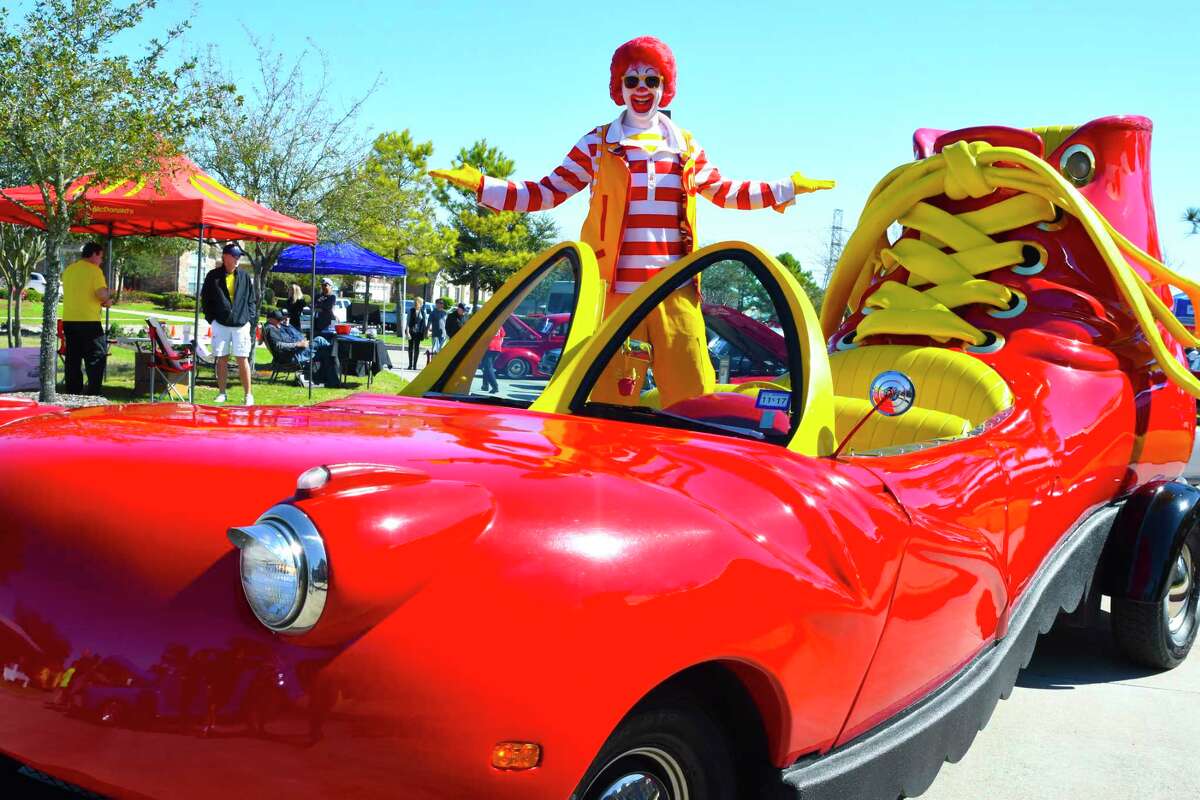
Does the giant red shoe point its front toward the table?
no

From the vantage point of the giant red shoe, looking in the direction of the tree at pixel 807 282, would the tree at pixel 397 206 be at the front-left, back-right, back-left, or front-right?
front-left

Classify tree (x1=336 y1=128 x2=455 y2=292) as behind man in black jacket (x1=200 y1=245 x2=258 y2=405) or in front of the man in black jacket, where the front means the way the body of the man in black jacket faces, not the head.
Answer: behind

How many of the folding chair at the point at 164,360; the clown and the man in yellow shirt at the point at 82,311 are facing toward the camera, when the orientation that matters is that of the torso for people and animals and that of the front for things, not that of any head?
1

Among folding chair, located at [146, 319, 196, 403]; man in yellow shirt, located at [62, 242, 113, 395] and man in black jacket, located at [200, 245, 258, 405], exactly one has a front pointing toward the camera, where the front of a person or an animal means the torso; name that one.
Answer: the man in black jacket

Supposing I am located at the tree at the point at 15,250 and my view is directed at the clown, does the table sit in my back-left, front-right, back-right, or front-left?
front-left

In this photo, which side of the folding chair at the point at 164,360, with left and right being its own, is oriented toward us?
right

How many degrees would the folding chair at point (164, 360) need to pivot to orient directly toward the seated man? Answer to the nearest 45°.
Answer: approximately 45° to its left

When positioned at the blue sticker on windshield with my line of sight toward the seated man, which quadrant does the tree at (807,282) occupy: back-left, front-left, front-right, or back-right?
front-right

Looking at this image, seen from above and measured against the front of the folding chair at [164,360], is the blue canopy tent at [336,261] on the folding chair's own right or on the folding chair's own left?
on the folding chair's own left

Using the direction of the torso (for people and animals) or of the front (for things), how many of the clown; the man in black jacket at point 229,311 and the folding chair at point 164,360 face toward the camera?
2

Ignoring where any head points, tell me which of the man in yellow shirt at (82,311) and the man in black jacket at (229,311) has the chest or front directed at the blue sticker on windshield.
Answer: the man in black jacket

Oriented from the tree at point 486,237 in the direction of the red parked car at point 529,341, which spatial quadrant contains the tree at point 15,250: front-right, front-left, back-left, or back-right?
front-right

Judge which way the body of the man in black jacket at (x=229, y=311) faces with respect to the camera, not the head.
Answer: toward the camera

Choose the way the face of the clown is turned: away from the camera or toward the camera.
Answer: toward the camera

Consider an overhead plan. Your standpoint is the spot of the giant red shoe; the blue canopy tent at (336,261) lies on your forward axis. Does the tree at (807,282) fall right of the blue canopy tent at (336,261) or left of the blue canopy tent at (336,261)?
right

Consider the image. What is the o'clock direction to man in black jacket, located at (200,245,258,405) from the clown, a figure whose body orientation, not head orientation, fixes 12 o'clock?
The man in black jacket is roughly at 5 o'clock from the clown.

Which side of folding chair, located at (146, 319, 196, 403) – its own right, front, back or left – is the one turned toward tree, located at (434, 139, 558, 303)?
left
